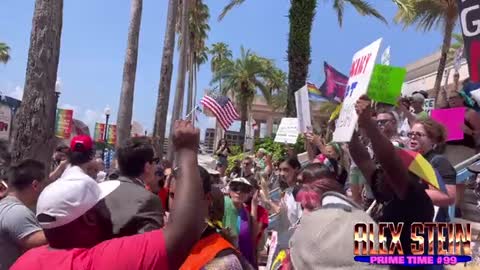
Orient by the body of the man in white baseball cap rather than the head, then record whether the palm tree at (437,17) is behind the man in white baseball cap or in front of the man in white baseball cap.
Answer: in front

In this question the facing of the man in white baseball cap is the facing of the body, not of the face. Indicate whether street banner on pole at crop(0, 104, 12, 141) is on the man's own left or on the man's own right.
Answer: on the man's own left

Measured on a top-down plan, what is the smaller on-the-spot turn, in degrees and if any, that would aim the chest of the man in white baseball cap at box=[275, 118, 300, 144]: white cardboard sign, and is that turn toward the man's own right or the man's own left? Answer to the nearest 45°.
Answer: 0° — they already face it

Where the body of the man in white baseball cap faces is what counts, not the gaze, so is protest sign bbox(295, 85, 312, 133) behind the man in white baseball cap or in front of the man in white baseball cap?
in front

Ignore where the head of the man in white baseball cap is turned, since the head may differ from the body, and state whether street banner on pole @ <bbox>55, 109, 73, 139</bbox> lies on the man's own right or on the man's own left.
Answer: on the man's own left

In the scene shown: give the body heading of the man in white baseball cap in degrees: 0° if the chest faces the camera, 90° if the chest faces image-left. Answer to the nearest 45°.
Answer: approximately 225°

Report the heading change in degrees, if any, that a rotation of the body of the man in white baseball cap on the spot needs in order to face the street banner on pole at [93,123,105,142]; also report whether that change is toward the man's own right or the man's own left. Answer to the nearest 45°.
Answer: approximately 45° to the man's own left

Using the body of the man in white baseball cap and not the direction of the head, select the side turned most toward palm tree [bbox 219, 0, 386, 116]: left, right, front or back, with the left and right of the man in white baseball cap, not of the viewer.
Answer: front
